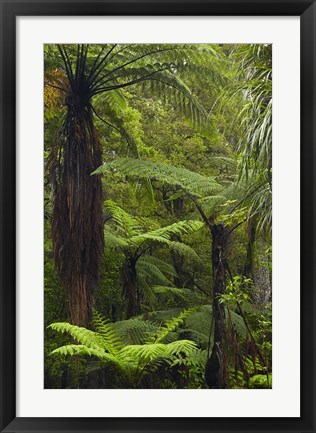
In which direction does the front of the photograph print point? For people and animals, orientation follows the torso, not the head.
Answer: toward the camera
